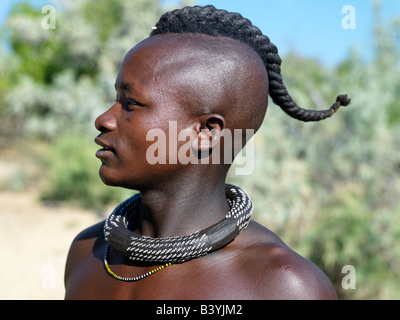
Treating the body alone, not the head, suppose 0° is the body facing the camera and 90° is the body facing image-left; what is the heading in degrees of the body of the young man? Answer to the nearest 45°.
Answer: approximately 45°

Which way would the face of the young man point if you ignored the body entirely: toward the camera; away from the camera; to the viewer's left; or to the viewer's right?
to the viewer's left
